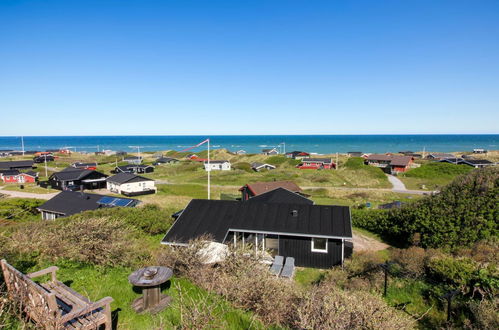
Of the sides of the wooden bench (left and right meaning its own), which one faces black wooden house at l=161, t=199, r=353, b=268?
front

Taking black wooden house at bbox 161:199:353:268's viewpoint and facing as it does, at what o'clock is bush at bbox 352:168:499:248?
The bush is roughly at 9 o'clock from the black wooden house.

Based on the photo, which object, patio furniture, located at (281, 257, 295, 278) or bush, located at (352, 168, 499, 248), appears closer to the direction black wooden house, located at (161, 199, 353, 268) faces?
the patio furniture

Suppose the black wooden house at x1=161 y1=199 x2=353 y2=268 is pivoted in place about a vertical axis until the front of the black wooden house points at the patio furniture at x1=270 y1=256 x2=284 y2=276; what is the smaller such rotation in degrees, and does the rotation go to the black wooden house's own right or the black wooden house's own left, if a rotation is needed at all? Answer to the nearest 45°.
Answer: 0° — it already faces it

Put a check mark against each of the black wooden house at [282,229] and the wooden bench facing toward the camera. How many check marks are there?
1

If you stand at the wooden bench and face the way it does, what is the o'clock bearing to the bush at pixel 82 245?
The bush is roughly at 11 o'clock from the wooden bench.

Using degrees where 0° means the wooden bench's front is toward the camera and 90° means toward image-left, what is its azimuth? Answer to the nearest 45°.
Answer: approximately 225°

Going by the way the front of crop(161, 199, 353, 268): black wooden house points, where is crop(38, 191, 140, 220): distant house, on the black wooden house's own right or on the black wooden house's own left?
on the black wooden house's own right

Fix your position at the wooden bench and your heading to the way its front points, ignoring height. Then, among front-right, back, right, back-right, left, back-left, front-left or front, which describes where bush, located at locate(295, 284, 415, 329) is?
right

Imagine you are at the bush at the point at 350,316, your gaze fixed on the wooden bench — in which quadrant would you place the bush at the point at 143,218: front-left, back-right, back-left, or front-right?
front-right

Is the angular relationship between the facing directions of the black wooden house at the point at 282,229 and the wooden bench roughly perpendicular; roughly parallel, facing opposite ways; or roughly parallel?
roughly parallel, facing opposite ways

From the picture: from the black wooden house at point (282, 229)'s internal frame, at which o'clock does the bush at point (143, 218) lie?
The bush is roughly at 4 o'clock from the black wooden house.

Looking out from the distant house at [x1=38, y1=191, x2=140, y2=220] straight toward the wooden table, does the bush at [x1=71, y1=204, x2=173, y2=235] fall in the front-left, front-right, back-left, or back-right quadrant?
front-left

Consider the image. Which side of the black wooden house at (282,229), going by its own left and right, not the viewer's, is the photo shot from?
front

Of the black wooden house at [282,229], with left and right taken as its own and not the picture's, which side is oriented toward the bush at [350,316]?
front

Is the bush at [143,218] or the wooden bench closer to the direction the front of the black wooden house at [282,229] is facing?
the wooden bench

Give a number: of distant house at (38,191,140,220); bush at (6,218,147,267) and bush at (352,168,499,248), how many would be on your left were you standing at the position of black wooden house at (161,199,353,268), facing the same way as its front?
1
